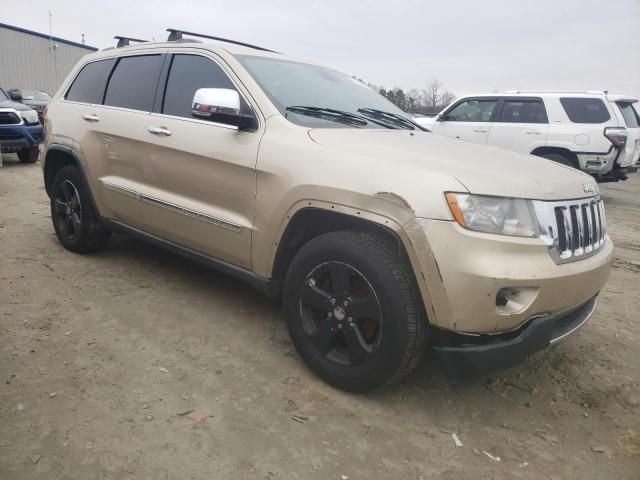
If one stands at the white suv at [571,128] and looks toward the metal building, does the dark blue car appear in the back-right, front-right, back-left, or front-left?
front-left

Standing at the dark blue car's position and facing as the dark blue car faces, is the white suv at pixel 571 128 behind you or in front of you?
in front

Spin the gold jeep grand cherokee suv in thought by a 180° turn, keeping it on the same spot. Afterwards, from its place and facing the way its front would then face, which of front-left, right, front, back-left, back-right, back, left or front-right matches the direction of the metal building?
front

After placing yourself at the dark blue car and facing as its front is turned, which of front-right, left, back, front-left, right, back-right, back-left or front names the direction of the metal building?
back-left

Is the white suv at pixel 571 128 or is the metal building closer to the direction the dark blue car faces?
the white suv

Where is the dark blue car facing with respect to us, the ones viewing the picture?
facing the viewer and to the right of the viewer

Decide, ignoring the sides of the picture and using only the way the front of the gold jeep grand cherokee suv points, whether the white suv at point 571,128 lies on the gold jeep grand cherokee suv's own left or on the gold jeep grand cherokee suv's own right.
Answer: on the gold jeep grand cherokee suv's own left
